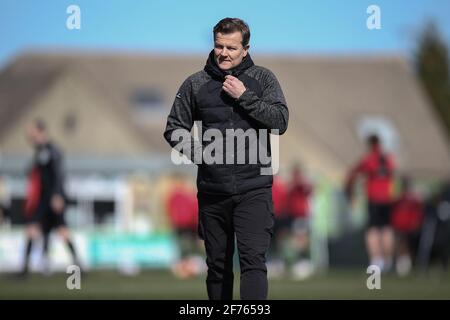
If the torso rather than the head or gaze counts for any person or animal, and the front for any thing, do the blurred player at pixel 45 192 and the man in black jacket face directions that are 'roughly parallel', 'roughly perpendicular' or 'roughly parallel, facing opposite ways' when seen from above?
roughly perpendicular

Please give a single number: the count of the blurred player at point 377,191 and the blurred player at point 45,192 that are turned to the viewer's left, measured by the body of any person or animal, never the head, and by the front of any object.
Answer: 1

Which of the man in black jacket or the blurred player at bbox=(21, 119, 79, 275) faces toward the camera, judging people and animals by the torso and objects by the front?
the man in black jacket

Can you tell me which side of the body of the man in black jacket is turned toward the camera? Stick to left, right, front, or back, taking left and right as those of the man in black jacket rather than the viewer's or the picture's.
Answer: front

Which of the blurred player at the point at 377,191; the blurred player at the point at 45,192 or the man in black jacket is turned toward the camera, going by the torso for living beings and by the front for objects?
the man in black jacket

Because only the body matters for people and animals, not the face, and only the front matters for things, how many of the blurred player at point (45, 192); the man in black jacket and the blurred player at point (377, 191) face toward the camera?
1

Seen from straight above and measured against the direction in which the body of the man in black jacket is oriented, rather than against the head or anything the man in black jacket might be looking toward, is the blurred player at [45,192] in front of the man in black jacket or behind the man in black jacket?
behind
